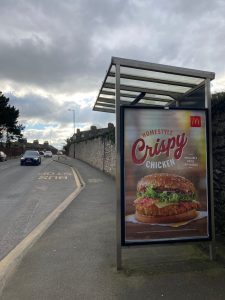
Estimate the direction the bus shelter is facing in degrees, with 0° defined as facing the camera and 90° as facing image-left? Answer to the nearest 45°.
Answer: approximately 90°
